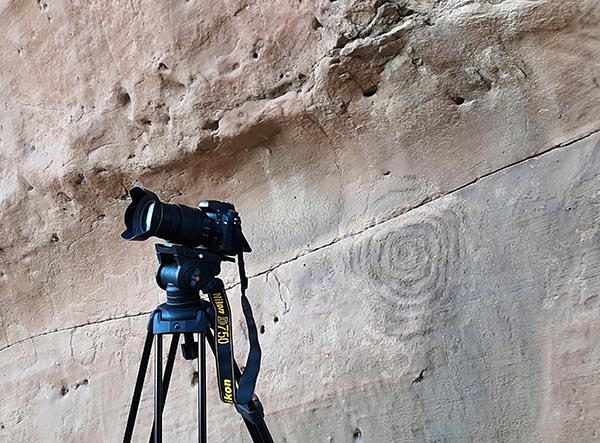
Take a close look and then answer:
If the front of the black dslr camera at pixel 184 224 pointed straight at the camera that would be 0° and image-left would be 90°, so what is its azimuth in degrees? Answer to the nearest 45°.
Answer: approximately 45°
